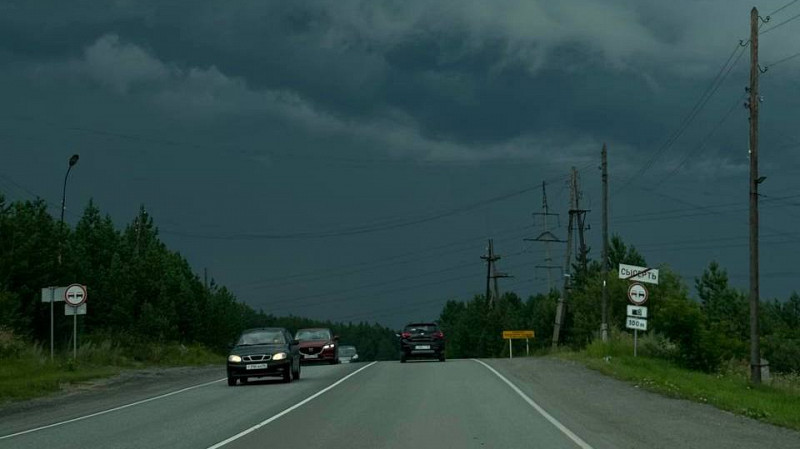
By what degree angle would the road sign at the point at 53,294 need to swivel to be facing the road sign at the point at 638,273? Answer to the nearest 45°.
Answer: approximately 90° to its right

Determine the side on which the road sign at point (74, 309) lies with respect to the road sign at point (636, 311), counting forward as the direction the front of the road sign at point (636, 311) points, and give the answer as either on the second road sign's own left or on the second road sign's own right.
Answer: on the second road sign's own right

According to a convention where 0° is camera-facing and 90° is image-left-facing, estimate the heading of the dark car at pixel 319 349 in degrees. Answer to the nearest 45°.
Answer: approximately 0°

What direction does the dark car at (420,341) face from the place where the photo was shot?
facing away from the viewer

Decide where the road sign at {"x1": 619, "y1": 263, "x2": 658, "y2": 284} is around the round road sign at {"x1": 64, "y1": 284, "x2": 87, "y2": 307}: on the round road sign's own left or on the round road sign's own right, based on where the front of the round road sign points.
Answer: on the round road sign's own left

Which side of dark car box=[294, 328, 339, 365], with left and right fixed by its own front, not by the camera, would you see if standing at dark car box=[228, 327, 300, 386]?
front

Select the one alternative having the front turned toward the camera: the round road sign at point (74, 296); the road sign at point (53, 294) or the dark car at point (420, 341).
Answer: the round road sign

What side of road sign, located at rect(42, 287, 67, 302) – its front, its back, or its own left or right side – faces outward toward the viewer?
back

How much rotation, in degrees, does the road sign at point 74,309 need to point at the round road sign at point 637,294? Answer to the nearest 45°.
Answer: approximately 90° to its left

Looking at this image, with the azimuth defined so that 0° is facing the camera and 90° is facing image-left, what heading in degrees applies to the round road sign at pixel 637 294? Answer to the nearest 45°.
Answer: approximately 0°

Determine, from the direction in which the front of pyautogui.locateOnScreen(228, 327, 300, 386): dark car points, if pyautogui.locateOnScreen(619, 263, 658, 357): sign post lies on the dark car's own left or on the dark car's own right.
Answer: on the dark car's own left

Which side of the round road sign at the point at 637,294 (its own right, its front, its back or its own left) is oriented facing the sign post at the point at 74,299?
right
